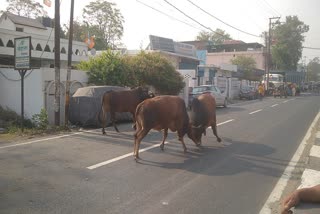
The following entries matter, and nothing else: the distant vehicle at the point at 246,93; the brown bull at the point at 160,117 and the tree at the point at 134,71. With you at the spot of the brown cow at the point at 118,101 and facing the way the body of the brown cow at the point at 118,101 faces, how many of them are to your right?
1

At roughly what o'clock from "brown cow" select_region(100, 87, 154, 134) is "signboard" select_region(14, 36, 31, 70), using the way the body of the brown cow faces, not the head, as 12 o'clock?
The signboard is roughly at 6 o'clock from the brown cow.

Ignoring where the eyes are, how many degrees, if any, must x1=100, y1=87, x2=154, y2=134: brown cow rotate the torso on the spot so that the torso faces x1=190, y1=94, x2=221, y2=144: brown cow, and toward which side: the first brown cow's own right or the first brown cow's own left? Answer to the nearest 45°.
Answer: approximately 45° to the first brown cow's own right

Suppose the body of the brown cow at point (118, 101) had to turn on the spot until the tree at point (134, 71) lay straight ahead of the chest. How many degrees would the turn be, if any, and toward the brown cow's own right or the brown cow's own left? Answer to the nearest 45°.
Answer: approximately 90° to the brown cow's own left

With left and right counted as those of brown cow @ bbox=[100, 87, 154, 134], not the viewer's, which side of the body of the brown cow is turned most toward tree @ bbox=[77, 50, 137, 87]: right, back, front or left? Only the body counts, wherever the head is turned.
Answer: left

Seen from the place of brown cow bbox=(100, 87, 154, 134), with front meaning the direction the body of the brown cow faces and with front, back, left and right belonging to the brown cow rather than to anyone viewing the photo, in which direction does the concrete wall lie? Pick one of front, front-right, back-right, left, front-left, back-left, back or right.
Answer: back-left

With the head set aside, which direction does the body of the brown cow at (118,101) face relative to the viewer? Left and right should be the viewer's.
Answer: facing to the right of the viewer
